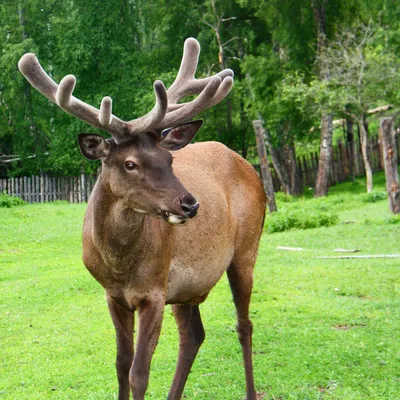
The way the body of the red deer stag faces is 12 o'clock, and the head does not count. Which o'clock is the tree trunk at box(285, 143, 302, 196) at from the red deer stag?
The tree trunk is roughly at 5 o'clock from the red deer stag.

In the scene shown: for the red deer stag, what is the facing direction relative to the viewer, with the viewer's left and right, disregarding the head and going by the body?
facing the viewer and to the left of the viewer

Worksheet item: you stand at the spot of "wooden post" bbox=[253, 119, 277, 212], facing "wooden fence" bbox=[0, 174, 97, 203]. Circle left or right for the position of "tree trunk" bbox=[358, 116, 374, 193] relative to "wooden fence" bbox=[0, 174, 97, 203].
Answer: right

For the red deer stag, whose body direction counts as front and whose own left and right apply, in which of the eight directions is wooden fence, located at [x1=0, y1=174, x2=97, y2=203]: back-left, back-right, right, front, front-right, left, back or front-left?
back-right

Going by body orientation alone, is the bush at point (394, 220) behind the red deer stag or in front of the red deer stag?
behind

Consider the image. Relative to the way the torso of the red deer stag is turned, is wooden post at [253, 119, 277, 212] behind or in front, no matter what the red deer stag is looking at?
behind

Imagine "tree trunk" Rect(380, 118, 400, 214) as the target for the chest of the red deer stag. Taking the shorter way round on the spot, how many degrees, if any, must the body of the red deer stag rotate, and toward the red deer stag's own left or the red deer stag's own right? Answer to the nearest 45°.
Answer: approximately 180°

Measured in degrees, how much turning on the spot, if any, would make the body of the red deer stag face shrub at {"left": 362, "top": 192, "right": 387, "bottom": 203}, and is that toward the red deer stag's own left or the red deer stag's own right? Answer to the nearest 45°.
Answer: approximately 135° to the red deer stag's own right

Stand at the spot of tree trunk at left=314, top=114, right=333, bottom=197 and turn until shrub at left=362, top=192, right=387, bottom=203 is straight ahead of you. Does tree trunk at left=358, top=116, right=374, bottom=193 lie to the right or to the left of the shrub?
left

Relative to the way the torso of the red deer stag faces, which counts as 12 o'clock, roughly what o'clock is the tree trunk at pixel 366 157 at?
The tree trunk is roughly at 5 o'clock from the red deer stag.

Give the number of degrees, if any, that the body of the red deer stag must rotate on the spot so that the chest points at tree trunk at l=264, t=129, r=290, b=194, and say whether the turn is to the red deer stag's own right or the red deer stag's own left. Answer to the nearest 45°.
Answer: approximately 135° to the red deer stag's own right
